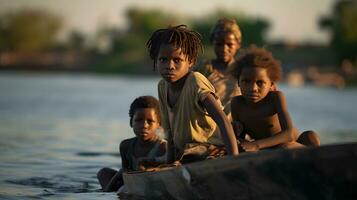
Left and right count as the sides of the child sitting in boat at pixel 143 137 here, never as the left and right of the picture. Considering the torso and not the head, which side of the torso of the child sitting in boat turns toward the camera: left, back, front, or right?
front

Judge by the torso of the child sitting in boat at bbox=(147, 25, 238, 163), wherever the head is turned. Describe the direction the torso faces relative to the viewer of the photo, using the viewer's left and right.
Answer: facing the viewer and to the left of the viewer

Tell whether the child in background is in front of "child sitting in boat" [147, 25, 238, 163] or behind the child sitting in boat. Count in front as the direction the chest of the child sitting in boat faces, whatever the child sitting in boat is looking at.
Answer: behind

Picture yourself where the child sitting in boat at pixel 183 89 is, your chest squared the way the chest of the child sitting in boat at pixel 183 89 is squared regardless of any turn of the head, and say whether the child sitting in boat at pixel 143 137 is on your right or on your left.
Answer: on your right

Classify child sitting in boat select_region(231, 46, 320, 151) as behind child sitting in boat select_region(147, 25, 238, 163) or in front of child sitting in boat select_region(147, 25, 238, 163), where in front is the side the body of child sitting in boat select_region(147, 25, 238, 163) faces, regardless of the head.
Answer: behind
